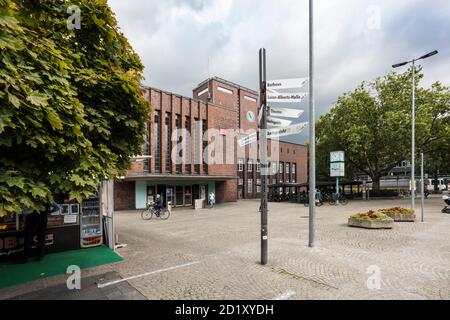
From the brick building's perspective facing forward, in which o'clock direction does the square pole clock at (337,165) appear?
The square pole clock is roughly at 11 o'clock from the brick building.

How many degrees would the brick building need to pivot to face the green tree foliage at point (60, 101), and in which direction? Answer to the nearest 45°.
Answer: approximately 45° to its right

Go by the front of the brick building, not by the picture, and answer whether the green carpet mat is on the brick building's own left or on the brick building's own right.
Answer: on the brick building's own right

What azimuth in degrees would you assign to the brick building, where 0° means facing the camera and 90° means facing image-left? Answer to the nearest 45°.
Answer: approximately 315°
